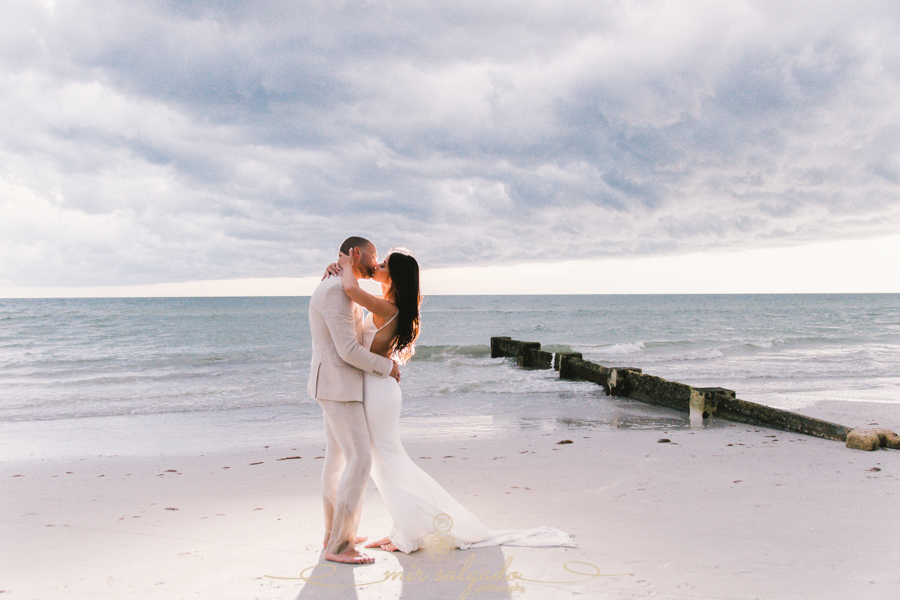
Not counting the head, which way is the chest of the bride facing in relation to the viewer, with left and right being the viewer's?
facing to the left of the viewer

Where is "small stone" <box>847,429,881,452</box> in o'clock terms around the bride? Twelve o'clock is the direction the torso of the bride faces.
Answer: The small stone is roughly at 5 o'clock from the bride.

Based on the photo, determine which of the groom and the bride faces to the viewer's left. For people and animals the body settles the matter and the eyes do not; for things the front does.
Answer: the bride

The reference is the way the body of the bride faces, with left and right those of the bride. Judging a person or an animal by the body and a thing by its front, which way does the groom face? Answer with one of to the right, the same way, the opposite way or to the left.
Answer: the opposite way

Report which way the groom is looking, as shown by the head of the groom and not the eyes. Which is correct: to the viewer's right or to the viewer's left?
to the viewer's right

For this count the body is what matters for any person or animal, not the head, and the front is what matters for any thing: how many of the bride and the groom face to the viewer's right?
1

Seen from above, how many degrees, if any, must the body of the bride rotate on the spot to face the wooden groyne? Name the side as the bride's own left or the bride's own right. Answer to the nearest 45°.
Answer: approximately 135° to the bride's own right

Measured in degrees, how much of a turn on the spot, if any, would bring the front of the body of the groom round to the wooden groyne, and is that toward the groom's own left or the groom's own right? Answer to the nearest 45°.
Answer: approximately 45° to the groom's own left

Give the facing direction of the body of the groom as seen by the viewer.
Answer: to the viewer's right

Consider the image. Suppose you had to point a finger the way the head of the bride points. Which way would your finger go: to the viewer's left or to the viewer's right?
to the viewer's left
